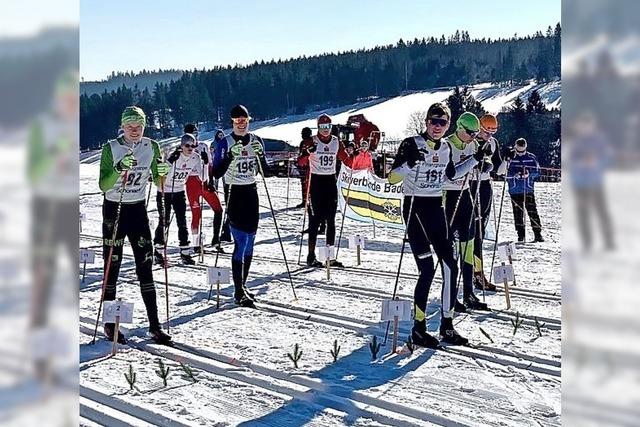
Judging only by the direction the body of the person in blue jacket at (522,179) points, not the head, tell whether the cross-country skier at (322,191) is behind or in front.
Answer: in front

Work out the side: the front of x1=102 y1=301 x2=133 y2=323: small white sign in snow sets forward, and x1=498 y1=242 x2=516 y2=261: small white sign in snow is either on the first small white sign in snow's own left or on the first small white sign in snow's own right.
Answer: on the first small white sign in snow's own left

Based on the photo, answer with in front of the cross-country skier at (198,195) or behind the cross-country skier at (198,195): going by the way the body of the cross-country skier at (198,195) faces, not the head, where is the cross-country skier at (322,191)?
in front

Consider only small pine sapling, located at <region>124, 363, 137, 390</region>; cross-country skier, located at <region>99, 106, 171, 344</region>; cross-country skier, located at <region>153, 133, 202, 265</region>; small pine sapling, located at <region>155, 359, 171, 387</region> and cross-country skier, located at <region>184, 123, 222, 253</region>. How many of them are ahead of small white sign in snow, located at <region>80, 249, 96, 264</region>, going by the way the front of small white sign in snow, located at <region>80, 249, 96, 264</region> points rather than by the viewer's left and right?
3

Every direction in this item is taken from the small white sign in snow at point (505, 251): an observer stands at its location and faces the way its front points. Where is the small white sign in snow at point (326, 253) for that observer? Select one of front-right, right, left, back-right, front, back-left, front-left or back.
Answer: right

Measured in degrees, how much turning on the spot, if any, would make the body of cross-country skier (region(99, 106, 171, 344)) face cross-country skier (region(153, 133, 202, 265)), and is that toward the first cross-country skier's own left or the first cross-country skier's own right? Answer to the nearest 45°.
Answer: approximately 180°

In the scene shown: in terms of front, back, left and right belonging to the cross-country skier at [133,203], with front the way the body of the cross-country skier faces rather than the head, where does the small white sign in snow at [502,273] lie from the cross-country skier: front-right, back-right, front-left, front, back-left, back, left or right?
left
